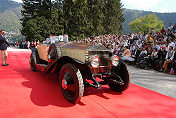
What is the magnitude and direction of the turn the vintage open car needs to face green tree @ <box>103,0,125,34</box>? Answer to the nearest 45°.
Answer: approximately 135° to its left

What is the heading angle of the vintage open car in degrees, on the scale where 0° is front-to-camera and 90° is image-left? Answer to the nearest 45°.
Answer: approximately 315°

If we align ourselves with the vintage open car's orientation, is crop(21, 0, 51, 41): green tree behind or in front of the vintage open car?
behind
